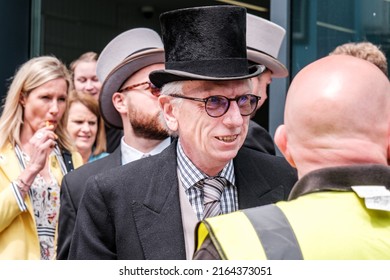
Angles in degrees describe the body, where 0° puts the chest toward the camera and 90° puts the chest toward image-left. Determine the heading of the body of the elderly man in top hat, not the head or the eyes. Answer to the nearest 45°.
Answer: approximately 315°

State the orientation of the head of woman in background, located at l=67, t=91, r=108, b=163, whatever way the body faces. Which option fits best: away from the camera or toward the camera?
toward the camera

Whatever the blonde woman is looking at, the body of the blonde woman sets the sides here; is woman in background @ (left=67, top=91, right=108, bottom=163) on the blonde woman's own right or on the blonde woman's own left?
on the blonde woman's own left

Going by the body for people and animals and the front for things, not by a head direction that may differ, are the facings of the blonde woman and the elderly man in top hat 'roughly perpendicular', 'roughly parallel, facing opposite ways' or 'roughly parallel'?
roughly parallel

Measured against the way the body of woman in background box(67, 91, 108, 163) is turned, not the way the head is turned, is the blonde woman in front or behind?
in front

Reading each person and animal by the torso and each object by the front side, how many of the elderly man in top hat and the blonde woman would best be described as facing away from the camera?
0

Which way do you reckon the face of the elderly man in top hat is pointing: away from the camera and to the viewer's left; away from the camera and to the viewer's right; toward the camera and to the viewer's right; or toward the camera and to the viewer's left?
toward the camera and to the viewer's right

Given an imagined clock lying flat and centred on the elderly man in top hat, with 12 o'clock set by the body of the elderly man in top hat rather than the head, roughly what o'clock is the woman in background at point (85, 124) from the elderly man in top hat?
The woman in background is roughly at 7 o'clock from the elderly man in top hat.

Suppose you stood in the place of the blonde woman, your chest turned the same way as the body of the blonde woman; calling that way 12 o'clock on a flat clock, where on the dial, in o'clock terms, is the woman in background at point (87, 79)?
The woman in background is roughly at 8 o'clock from the blonde woman.

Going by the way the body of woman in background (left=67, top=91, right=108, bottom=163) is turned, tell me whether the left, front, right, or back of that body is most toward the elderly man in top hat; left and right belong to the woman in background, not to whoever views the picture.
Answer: front

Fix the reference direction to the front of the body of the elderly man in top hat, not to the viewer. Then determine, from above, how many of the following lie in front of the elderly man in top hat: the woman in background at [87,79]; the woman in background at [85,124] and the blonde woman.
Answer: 0

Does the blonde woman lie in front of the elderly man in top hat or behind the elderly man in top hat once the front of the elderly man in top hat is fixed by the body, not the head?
behind

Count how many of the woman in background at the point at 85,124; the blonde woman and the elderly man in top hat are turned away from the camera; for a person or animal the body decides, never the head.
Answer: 0

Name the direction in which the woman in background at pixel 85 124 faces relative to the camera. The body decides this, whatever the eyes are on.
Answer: toward the camera

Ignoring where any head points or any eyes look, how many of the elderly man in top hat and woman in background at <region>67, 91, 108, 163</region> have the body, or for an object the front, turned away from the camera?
0
